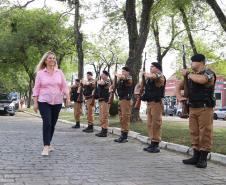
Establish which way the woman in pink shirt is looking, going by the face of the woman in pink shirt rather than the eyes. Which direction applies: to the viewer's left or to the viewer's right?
to the viewer's right

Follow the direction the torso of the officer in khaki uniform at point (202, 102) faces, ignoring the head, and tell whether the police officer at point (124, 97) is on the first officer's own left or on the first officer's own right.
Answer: on the first officer's own right

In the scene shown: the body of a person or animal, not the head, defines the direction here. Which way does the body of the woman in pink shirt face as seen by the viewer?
toward the camera

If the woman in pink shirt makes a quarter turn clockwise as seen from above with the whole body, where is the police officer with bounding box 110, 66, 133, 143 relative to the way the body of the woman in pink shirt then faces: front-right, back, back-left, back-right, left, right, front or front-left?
back-right

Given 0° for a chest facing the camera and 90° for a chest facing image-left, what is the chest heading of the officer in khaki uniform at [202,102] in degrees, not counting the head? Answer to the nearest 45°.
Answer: approximately 45°

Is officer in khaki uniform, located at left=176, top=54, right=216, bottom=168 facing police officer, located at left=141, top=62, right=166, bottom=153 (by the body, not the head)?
no

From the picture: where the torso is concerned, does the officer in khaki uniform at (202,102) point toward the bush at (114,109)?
no

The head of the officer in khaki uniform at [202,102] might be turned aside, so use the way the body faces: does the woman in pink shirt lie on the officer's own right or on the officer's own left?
on the officer's own right

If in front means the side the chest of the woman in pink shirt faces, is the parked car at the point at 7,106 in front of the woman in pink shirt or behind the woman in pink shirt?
behind

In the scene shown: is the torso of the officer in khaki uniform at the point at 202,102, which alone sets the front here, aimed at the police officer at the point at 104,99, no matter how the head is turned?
no

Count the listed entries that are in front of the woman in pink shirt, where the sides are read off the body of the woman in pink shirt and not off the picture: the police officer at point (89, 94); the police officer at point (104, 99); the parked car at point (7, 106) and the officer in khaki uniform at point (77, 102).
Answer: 0

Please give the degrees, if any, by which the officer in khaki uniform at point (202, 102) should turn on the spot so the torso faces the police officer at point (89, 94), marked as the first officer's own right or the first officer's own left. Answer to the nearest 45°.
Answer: approximately 90° to the first officer's own right

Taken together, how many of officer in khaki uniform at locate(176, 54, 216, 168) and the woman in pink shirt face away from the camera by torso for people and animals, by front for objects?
0
